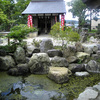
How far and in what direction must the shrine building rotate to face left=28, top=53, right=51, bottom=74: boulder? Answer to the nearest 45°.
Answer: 0° — it already faces it

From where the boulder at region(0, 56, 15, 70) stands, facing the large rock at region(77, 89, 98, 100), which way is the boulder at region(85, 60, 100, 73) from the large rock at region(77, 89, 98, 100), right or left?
left

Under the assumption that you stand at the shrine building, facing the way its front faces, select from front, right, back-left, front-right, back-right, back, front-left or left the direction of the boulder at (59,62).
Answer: front

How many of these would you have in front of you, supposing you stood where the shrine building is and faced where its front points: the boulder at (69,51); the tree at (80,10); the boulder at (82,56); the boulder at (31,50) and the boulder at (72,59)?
4

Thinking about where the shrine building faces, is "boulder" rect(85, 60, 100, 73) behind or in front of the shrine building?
in front

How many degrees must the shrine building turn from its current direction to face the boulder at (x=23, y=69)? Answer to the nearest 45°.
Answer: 0° — it already faces it

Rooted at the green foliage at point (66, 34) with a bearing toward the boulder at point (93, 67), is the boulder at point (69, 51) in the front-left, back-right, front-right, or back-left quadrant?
front-right

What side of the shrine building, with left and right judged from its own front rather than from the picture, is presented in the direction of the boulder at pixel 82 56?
front

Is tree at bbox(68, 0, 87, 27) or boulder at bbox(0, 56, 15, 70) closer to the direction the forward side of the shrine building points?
the boulder

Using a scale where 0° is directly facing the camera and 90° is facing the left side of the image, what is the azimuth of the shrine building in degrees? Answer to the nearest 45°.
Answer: approximately 0°

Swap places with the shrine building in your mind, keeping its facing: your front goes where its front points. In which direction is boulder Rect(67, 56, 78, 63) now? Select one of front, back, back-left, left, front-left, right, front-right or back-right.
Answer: front

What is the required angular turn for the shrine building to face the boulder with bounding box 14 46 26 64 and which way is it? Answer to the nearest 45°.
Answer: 0° — it already faces it

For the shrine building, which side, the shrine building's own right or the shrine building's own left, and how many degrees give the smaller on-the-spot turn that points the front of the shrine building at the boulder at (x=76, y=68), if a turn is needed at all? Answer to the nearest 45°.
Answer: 0° — it already faces it

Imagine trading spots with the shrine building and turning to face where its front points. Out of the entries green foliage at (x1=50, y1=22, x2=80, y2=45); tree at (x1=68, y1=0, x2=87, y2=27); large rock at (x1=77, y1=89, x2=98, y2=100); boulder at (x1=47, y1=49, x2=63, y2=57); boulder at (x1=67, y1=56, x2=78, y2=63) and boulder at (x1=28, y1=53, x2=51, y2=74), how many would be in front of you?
5
